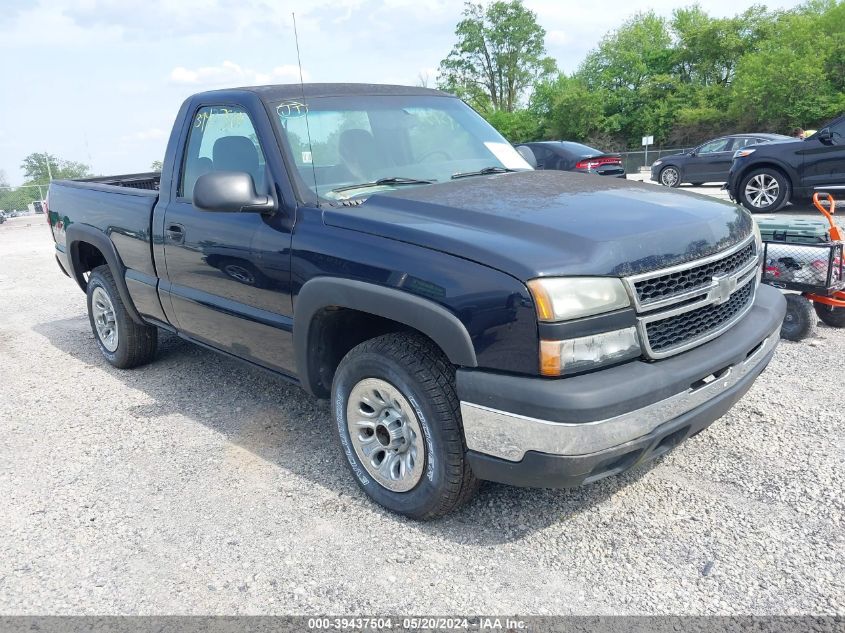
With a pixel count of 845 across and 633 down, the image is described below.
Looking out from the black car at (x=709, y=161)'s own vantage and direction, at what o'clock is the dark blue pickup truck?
The dark blue pickup truck is roughly at 9 o'clock from the black car.

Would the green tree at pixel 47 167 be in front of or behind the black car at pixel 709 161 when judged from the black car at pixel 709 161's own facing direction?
in front

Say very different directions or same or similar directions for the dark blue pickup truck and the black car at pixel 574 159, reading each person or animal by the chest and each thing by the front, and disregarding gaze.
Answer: very different directions

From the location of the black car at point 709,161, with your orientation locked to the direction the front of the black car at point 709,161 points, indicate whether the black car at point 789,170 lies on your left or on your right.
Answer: on your left

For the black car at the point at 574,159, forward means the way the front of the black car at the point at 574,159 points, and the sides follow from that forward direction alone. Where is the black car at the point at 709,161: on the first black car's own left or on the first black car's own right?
on the first black car's own right

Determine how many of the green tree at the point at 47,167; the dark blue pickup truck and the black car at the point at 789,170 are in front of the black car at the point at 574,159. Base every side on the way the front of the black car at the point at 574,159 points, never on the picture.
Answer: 1

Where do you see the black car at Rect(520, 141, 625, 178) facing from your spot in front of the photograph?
facing away from the viewer and to the left of the viewer

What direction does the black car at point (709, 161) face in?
to the viewer's left

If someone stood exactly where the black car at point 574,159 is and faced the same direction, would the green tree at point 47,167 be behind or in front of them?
in front

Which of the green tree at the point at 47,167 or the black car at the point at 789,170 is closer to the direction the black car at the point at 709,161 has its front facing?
the green tree

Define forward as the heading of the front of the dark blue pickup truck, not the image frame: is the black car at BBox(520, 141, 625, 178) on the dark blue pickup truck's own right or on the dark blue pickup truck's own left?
on the dark blue pickup truck's own left

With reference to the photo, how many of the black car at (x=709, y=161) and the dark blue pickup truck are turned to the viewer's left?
1
